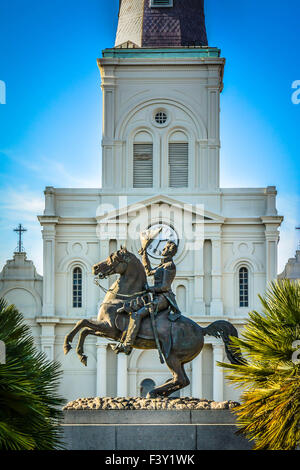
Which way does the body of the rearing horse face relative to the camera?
to the viewer's left

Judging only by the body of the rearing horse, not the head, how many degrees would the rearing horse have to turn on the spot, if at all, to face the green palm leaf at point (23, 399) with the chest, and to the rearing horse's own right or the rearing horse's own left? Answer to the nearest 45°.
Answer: approximately 90° to the rearing horse's own left

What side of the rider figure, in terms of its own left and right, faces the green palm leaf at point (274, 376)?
left

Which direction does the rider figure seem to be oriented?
to the viewer's left
